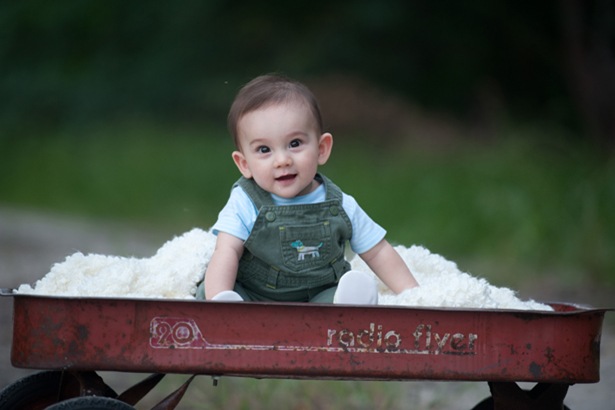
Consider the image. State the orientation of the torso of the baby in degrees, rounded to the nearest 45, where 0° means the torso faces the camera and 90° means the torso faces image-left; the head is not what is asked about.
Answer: approximately 0°
